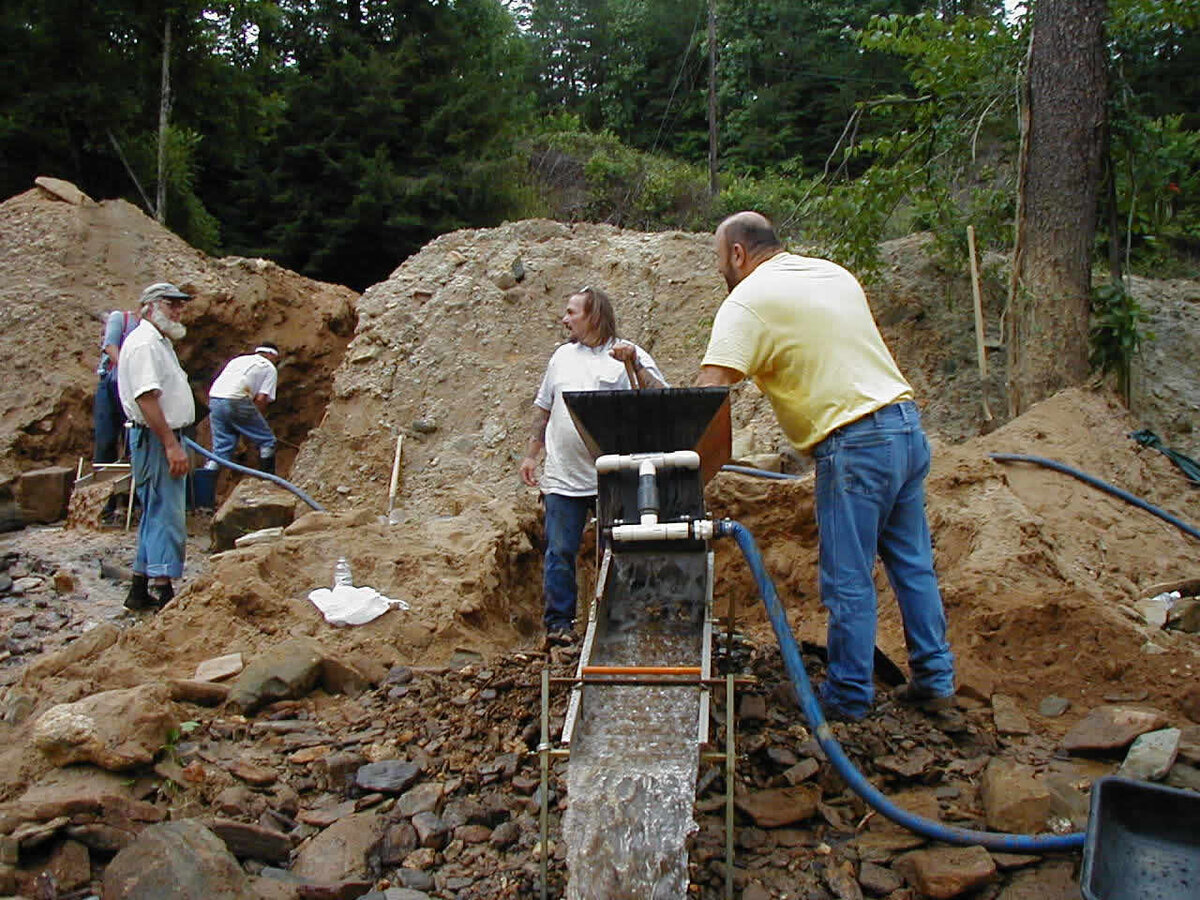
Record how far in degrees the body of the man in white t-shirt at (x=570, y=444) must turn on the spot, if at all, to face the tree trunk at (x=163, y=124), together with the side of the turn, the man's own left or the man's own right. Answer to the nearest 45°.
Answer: approximately 135° to the man's own right

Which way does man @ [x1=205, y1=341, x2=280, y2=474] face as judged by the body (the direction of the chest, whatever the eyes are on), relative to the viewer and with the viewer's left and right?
facing away from the viewer and to the right of the viewer

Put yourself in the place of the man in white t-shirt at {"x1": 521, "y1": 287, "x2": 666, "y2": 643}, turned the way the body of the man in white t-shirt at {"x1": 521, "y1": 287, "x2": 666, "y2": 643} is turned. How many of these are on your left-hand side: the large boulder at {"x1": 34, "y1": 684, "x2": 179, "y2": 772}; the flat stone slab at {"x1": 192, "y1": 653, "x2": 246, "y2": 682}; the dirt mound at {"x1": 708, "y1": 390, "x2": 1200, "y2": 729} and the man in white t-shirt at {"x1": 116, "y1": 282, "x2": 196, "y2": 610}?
1

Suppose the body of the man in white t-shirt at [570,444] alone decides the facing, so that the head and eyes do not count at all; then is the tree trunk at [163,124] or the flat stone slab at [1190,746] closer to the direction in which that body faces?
the flat stone slab

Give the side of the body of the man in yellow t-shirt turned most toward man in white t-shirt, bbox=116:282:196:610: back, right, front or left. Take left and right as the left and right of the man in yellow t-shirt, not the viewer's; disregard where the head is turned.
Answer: front

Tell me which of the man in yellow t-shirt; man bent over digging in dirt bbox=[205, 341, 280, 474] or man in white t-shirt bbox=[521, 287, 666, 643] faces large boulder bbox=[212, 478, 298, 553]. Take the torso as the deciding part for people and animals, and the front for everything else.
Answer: the man in yellow t-shirt

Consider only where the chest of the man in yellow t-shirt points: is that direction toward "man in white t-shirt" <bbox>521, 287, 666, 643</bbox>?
yes

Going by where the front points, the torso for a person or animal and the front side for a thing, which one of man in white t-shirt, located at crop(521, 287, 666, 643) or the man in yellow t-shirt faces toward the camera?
the man in white t-shirt

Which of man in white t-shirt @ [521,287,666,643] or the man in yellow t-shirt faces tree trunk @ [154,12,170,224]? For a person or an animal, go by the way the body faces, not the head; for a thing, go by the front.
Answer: the man in yellow t-shirt

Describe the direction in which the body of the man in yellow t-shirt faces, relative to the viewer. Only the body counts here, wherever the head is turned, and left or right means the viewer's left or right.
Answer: facing away from the viewer and to the left of the viewer

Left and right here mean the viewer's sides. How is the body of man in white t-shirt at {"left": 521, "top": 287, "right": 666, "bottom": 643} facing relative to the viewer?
facing the viewer

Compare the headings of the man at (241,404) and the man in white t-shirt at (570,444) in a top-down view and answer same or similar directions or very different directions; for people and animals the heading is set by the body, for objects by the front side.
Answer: very different directions

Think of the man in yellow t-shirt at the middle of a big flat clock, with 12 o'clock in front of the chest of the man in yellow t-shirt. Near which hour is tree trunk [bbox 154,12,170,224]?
The tree trunk is roughly at 12 o'clock from the man in yellow t-shirt.

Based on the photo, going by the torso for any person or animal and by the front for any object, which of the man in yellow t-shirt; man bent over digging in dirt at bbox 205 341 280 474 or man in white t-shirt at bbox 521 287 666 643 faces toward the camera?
the man in white t-shirt

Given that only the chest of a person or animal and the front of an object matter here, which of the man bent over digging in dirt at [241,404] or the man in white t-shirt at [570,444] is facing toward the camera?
the man in white t-shirt

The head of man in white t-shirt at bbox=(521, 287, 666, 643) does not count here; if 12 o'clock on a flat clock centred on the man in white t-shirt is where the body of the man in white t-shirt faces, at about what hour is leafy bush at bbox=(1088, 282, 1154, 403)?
The leafy bush is roughly at 8 o'clock from the man in white t-shirt.

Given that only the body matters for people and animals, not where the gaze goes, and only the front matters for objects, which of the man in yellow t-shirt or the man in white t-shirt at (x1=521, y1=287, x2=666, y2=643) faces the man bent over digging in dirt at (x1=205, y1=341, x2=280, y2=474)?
the man in yellow t-shirt
